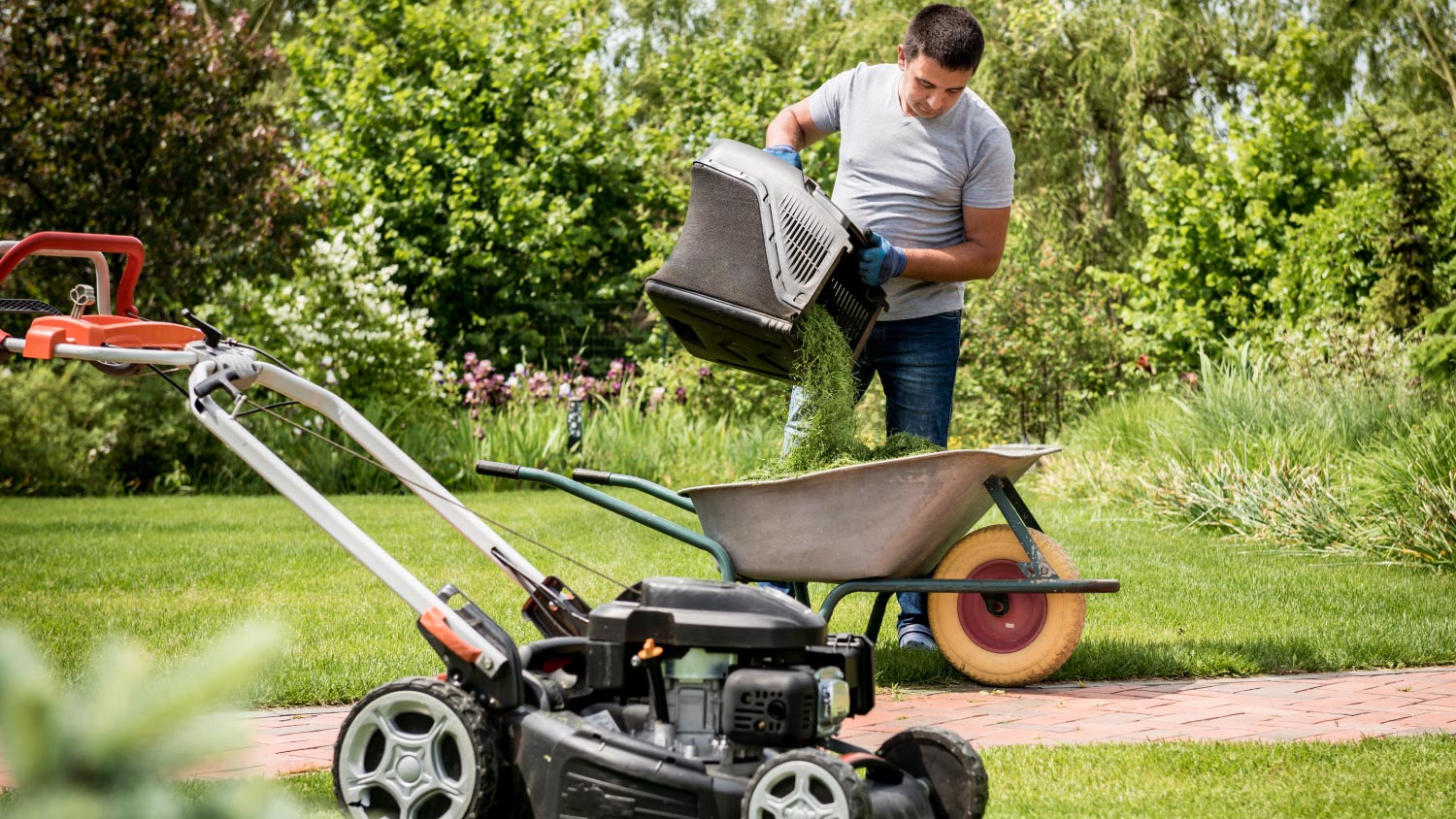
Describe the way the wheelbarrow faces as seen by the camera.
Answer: facing to the right of the viewer

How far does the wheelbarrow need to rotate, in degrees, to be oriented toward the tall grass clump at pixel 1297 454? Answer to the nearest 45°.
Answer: approximately 45° to its left

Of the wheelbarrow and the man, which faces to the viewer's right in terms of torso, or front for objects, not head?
the wheelbarrow

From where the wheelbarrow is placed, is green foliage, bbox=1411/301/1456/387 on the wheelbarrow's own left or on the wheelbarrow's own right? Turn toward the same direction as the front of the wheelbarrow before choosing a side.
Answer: on the wheelbarrow's own left

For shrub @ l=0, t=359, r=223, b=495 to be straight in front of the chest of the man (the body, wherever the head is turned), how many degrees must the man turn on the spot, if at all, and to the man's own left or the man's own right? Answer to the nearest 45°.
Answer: approximately 90° to the man's own right

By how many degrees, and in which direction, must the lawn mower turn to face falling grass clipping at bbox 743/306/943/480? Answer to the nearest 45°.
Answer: approximately 90° to its left

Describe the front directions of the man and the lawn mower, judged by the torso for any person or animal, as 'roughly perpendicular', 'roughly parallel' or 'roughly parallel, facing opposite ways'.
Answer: roughly perpendicular

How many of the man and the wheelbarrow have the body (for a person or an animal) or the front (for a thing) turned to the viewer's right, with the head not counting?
1
